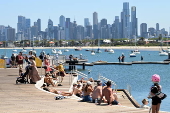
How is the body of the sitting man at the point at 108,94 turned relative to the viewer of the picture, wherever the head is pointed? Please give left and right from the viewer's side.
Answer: facing away from the viewer and to the right of the viewer

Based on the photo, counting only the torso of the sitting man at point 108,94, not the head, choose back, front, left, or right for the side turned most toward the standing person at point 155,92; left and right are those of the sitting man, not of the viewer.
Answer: right

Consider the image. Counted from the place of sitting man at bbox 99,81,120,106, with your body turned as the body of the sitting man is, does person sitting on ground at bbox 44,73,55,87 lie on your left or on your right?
on your left
